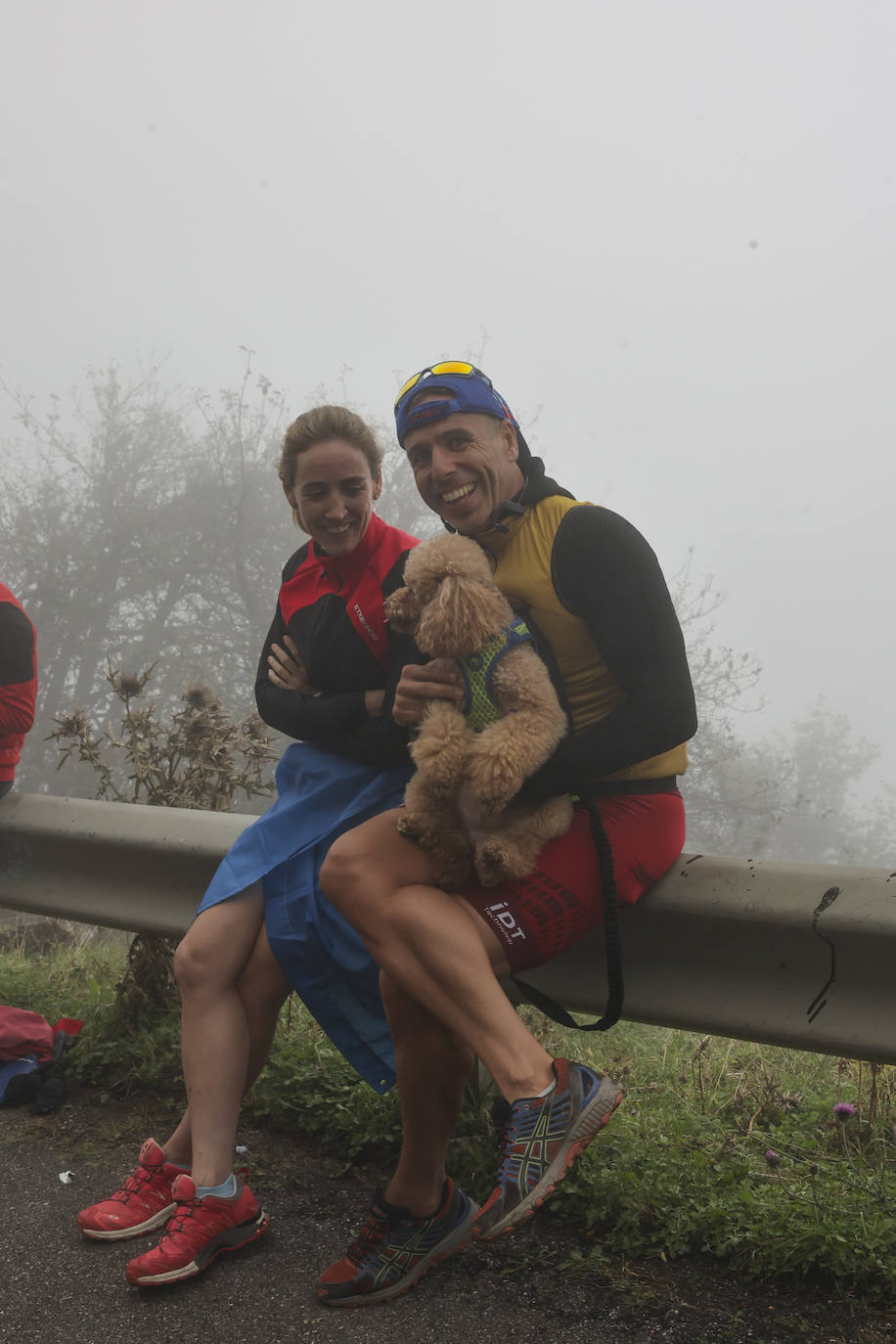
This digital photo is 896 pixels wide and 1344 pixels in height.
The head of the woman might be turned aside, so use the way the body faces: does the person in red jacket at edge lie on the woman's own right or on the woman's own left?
on the woman's own right

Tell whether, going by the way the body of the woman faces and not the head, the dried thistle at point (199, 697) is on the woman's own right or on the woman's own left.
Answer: on the woman's own right

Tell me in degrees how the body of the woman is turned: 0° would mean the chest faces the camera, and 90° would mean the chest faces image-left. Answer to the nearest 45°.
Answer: approximately 45°

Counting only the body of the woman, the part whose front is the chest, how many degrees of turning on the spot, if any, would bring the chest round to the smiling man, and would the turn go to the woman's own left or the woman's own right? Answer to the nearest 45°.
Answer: approximately 90° to the woman's own left

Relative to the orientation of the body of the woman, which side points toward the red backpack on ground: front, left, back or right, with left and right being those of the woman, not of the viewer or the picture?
right
